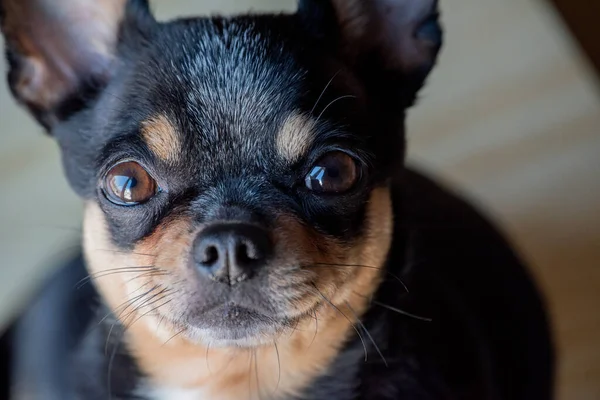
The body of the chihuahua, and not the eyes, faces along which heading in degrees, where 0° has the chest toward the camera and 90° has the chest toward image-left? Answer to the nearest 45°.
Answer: approximately 0°
